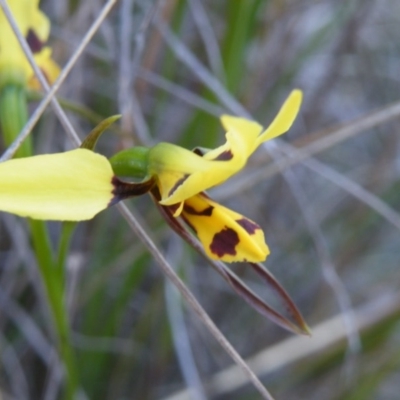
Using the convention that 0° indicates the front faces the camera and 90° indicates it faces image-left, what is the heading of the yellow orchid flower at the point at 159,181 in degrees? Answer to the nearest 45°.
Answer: approximately 270°
